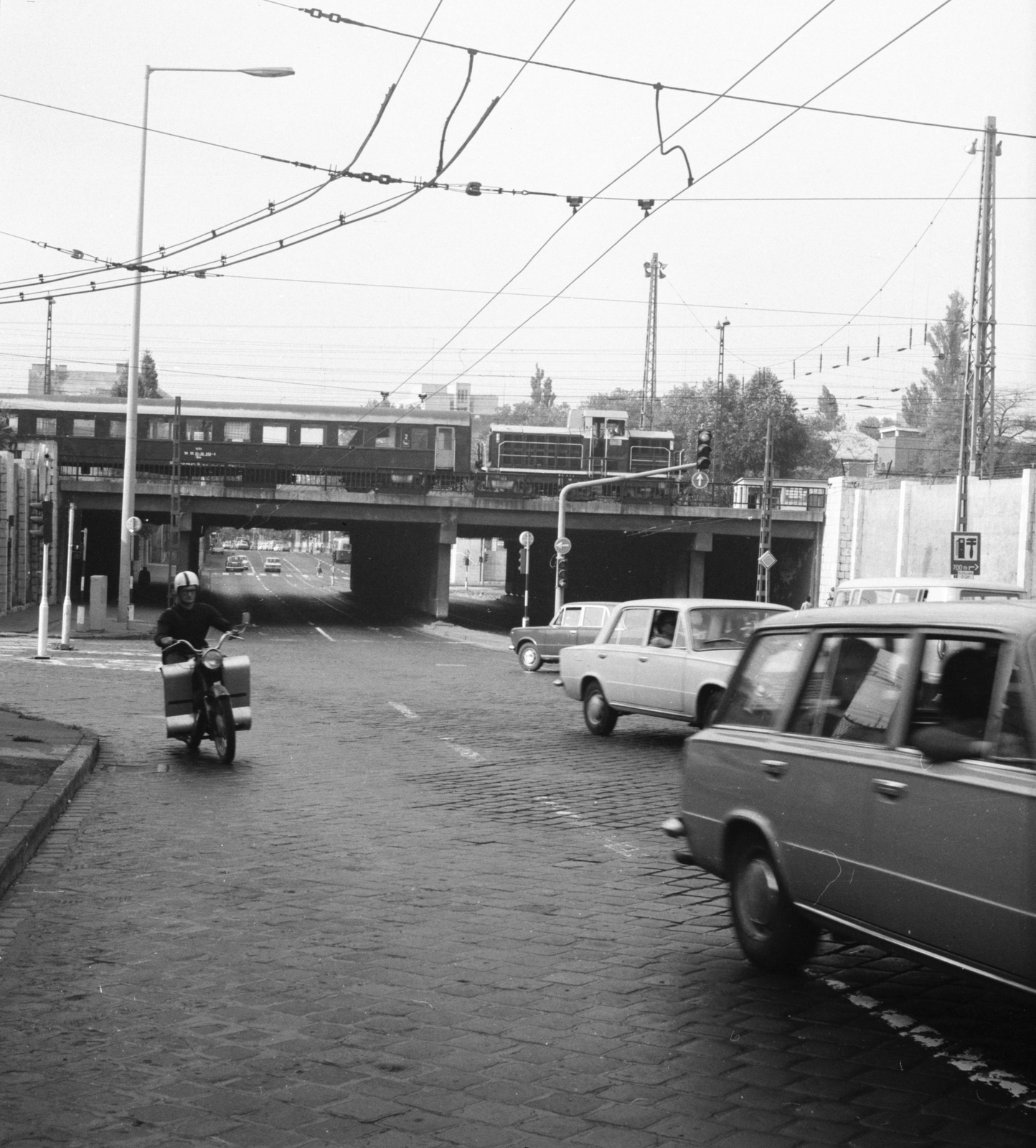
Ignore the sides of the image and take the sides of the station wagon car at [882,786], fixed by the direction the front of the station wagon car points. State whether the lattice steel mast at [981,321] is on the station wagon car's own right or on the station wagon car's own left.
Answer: on the station wagon car's own left

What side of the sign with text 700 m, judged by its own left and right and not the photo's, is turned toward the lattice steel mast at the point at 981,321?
back

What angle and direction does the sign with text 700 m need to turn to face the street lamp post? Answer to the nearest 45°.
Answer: approximately 90° to its right

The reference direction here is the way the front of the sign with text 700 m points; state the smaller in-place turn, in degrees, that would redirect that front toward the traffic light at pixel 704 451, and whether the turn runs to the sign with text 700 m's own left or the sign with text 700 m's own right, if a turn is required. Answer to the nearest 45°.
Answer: approximately 135° to the sign with text 700 m's own right

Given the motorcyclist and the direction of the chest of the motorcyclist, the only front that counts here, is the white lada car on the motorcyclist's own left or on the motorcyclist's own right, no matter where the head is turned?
on the motorcyclist's own left

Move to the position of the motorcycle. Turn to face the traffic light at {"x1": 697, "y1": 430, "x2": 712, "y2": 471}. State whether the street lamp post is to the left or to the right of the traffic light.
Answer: left

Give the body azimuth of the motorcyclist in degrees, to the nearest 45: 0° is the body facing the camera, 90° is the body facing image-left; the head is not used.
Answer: approximately 315°

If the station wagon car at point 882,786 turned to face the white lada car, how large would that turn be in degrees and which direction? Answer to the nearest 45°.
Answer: approximately 135° to its left

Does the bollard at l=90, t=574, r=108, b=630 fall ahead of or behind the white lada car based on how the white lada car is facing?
behind

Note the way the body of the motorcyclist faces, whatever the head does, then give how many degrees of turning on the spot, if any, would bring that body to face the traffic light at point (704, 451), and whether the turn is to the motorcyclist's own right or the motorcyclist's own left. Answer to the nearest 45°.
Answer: approximately 90° to the motorcyclist's own left
